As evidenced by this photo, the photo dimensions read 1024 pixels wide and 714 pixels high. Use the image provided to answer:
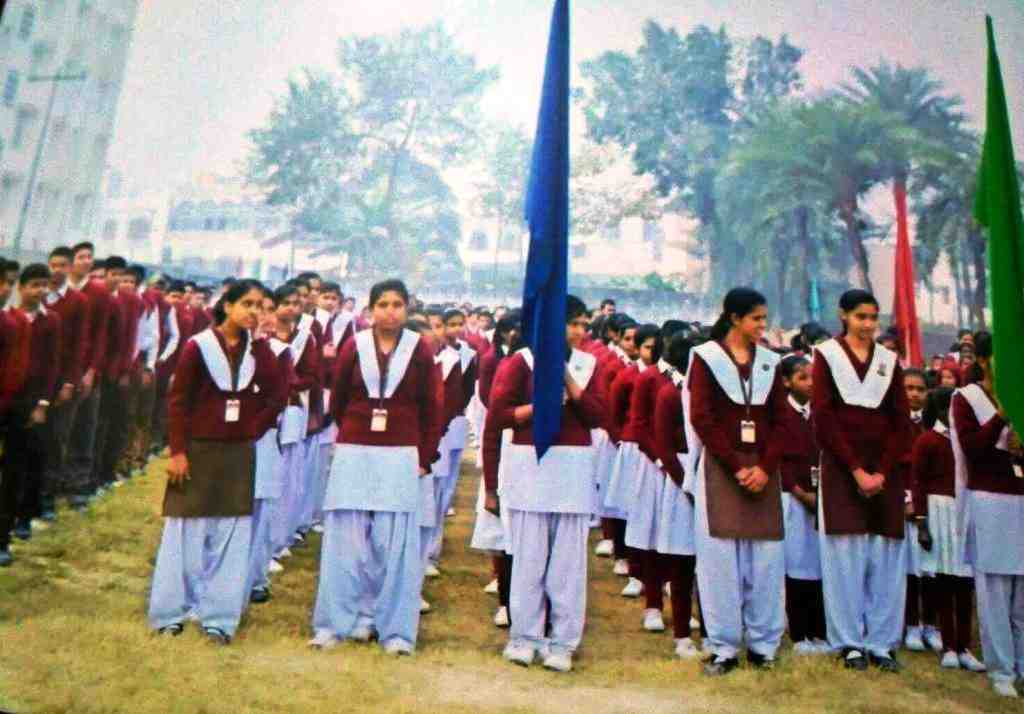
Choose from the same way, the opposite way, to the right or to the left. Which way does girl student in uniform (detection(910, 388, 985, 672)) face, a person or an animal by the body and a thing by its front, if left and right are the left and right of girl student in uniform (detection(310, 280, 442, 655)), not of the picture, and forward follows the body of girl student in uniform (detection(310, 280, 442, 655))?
the same way

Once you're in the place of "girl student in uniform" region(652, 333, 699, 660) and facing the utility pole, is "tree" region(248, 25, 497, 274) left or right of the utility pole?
right

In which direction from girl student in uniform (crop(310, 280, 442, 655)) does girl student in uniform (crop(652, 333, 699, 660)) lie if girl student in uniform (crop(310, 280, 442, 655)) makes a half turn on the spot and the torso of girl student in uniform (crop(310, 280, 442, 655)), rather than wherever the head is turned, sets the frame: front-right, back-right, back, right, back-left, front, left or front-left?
right

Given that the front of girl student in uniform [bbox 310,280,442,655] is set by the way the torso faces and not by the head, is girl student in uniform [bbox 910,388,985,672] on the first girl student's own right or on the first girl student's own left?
on the first girl student's own left

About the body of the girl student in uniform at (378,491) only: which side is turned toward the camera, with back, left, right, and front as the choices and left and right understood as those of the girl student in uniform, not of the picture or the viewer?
front

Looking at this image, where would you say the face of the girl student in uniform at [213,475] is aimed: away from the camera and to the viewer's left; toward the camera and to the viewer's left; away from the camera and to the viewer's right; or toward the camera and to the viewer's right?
toward the camera and to the viewer's right

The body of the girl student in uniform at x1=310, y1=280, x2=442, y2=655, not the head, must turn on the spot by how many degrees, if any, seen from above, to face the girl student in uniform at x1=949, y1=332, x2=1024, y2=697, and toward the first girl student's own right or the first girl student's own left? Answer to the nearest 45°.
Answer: approximately 90° to the first girl student's own left

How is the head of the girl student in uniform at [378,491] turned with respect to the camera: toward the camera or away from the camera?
toward the camera

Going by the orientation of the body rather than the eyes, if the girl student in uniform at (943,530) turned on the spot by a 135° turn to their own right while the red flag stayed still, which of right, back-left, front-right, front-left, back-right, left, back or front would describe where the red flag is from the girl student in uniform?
right

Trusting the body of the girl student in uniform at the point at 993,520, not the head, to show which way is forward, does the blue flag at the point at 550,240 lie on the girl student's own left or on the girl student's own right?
on the girl student's own right

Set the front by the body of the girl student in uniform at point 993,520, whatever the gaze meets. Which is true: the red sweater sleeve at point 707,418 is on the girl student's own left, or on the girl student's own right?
on the girl student's own right

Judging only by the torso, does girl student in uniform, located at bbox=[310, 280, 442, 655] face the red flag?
no

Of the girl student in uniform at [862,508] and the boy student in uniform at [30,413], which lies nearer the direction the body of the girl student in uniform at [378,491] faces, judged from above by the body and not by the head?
the girl student in uniform
